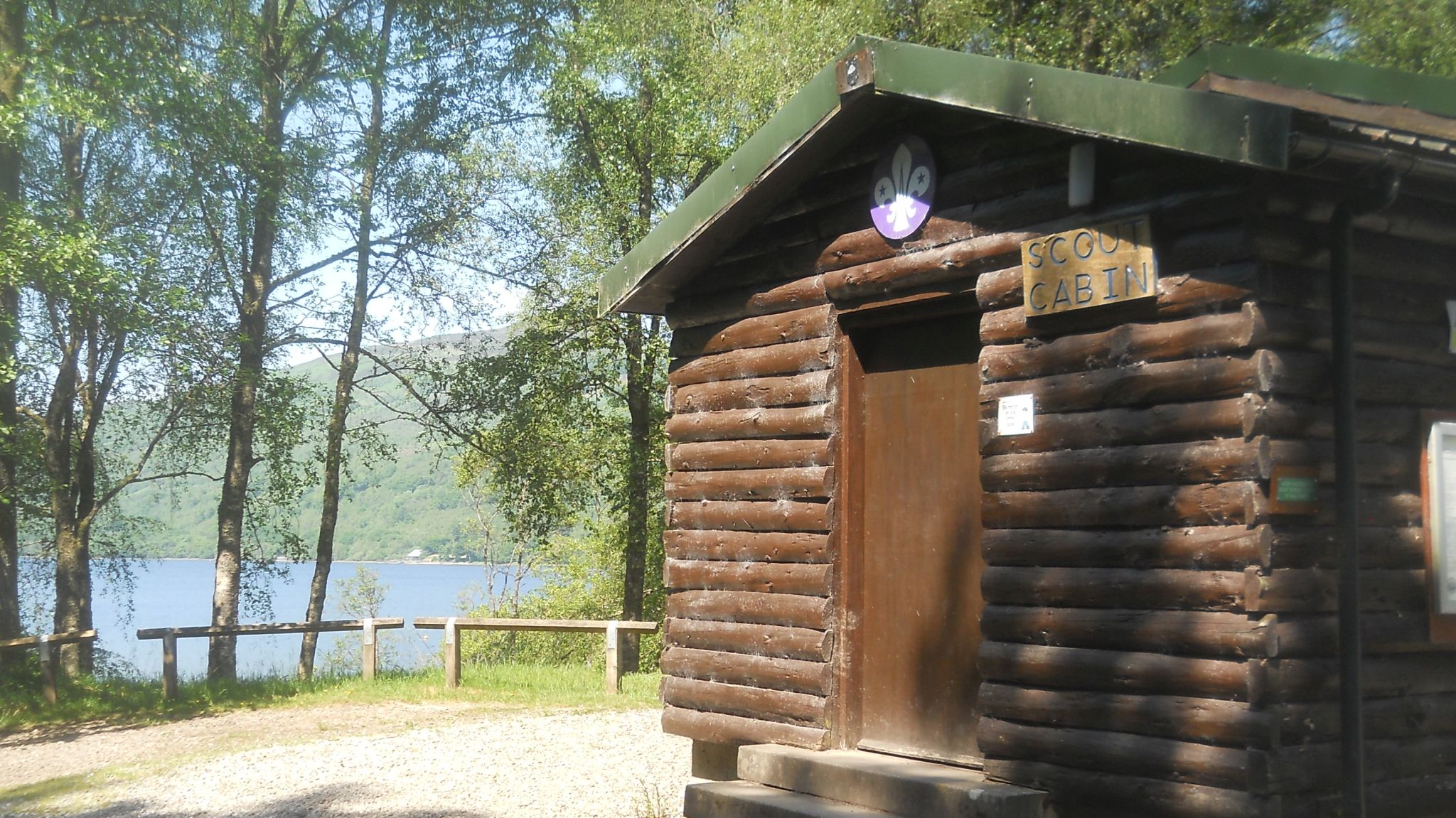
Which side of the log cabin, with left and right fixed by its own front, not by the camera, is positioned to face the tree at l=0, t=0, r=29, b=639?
right

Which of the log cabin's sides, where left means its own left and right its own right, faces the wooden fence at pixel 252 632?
right

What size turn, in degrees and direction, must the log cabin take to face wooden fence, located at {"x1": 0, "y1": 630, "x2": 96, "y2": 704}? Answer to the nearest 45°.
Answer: approximately 90° to its right

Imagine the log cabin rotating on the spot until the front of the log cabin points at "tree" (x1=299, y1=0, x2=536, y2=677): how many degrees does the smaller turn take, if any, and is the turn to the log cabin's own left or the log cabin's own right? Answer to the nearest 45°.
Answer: approximately 90° to the log cabin's own right

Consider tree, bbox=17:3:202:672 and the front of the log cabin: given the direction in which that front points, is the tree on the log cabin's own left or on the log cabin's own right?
on the log cabin's own right

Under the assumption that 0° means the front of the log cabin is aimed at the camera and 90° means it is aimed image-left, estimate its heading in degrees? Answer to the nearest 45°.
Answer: approximately 45°

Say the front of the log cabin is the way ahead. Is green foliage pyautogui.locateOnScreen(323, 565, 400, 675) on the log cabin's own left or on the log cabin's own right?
on the log cabin's own right
